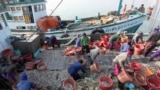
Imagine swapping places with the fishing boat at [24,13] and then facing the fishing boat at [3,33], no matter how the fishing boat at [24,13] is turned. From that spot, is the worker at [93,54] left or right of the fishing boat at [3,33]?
left

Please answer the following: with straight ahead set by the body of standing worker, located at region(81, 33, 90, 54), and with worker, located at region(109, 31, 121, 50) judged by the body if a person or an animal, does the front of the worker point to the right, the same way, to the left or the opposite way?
to the right
